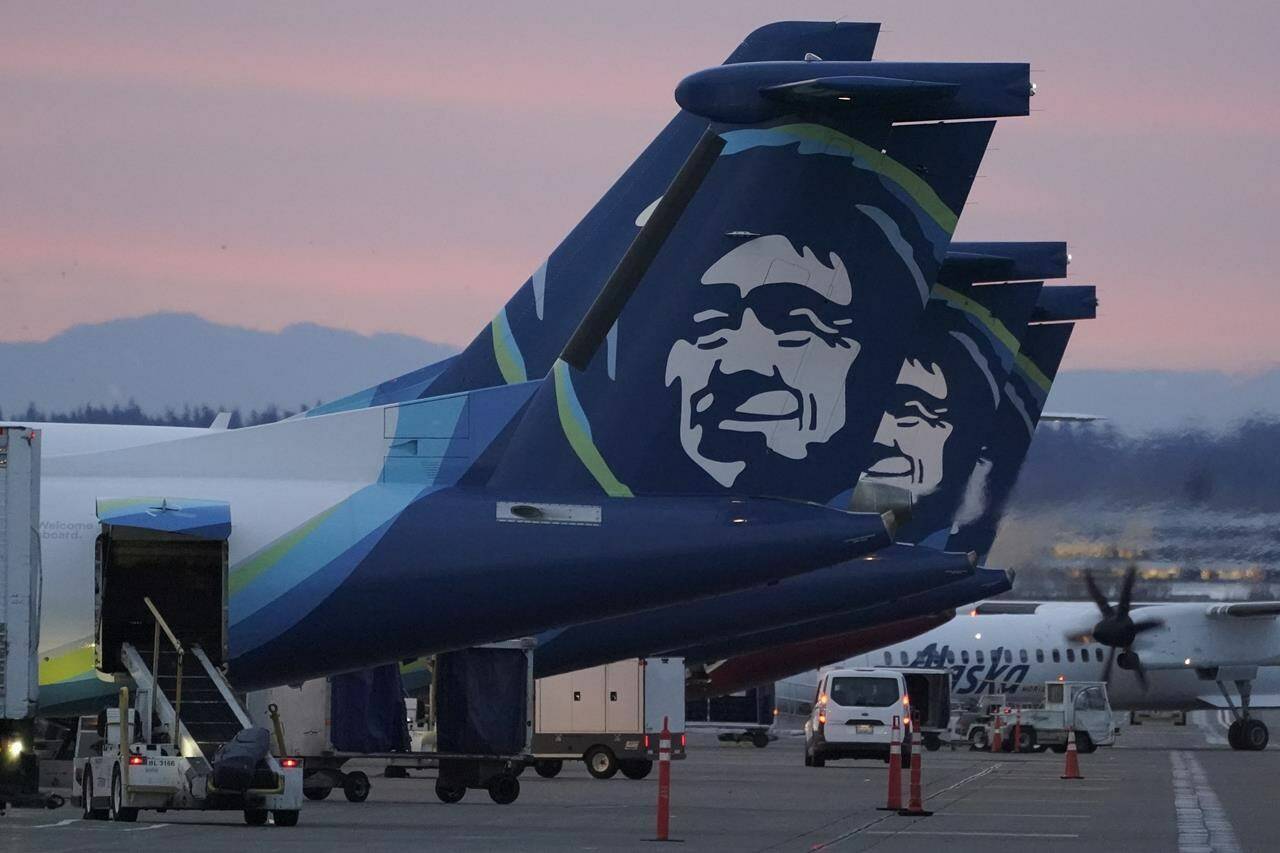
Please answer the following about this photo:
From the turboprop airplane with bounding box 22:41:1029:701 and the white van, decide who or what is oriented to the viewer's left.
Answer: the turboprop airplane

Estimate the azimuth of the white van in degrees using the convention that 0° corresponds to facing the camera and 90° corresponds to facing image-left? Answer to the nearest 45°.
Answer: approximately 180°

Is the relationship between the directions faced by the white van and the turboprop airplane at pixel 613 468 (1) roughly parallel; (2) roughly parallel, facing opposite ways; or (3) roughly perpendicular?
roughly perpendicular

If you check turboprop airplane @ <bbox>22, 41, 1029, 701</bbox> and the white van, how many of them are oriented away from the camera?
1

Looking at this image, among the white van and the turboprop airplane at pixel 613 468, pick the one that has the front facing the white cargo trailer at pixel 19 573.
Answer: the turboprop airplane

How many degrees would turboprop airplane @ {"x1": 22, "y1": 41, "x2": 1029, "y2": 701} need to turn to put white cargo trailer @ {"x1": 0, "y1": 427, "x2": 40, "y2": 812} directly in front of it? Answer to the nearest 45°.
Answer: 0° — it already faces it

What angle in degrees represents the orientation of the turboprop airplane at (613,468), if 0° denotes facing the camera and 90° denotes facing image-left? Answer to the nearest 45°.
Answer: approximately 90°
